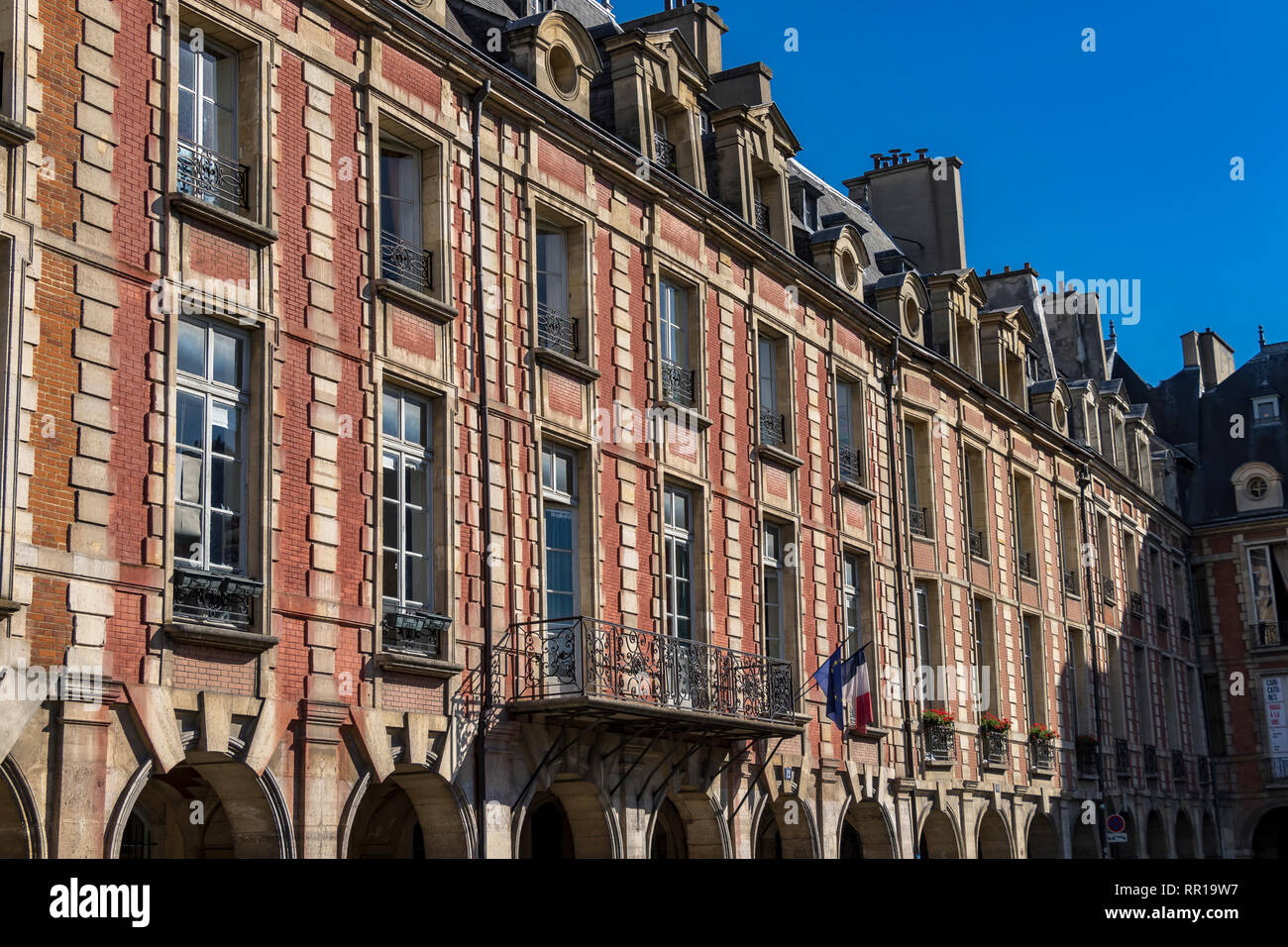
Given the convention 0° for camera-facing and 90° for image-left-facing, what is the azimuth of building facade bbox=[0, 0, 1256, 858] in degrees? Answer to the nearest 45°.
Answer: approximately 315°
